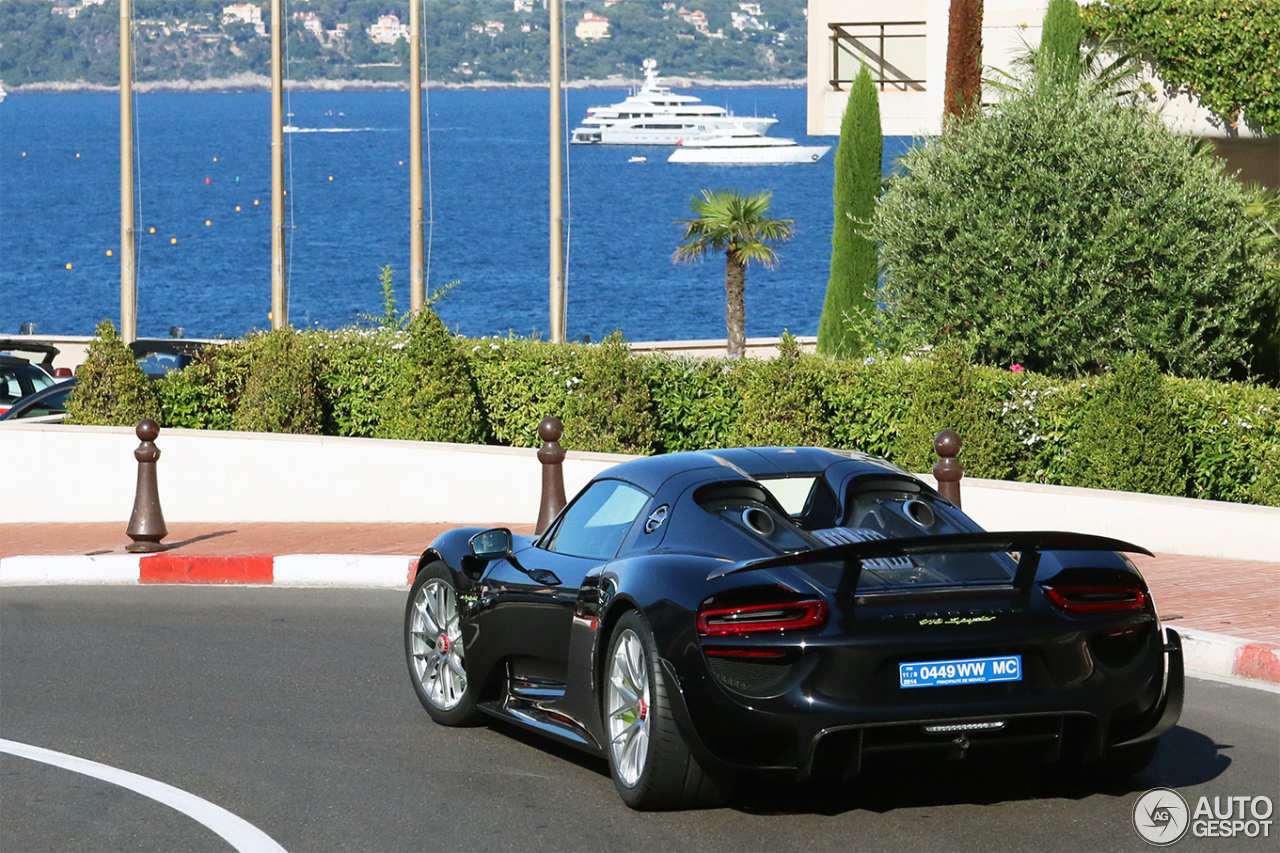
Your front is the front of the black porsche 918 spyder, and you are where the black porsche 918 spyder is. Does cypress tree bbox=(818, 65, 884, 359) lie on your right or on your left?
on your right

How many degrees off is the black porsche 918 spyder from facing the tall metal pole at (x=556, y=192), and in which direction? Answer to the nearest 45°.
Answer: approximately 45° to its right

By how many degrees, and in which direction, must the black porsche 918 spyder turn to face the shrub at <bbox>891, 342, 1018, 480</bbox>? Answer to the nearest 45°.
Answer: approximately 45° to its right

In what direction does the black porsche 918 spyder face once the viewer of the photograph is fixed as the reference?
facing away from the viewer and to the left of the viewer

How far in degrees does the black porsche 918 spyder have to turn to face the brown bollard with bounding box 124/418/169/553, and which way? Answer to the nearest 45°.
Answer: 0° — it already faces it
